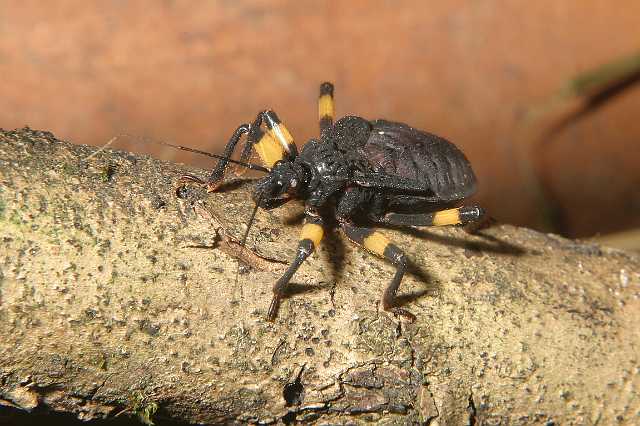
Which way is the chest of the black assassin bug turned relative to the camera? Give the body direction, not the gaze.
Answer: to the viewer's left
